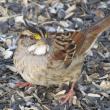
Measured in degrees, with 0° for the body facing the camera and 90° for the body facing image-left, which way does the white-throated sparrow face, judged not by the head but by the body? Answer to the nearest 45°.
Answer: approximately 45°
